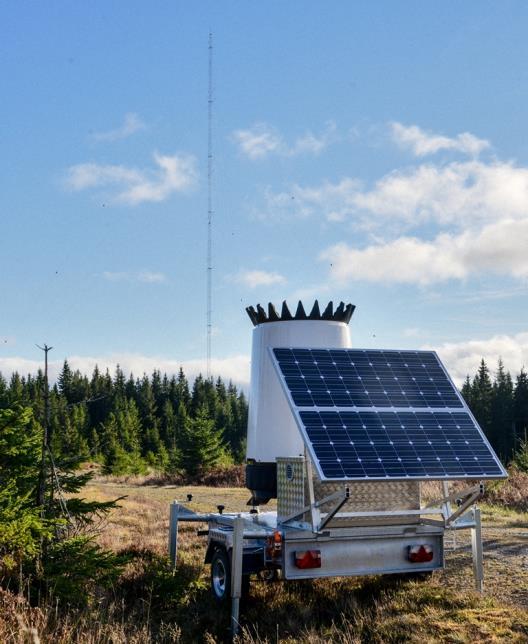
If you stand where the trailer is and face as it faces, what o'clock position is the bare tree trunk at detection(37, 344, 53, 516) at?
The bare tree trunk is roughly at 10 o'clock from the trailer.

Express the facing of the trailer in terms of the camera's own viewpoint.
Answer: facing away from the viewer and to the left of the viewer

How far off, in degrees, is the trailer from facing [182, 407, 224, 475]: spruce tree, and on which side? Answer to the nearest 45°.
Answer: approximately 45° to its right
